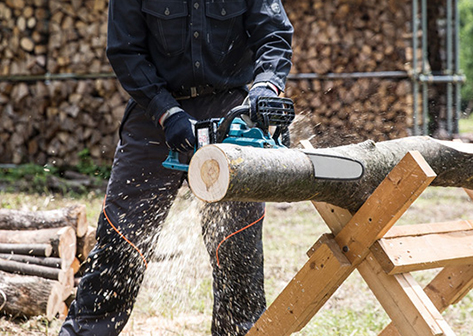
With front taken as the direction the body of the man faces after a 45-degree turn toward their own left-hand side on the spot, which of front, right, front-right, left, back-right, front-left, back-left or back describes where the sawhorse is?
front

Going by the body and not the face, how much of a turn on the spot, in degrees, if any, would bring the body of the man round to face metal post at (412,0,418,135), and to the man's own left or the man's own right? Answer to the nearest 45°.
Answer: approximately 135° to the man's own left

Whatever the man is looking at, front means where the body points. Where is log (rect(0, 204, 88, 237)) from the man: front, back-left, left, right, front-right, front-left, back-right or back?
back-right

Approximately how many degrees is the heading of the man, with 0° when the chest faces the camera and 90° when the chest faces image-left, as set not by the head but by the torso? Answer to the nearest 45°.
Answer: approximately 0°

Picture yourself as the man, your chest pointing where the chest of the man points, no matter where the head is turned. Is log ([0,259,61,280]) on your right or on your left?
on your right

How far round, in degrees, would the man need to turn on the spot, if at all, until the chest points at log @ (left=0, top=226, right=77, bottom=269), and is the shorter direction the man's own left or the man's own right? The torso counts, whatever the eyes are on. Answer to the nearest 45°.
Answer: approximately 135° to the man's own right

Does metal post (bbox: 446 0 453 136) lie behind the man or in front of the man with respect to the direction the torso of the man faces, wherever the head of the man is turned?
behind

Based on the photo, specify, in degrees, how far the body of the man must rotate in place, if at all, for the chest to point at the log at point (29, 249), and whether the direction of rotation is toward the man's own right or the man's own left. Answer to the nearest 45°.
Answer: approximately 135° to the man's own right

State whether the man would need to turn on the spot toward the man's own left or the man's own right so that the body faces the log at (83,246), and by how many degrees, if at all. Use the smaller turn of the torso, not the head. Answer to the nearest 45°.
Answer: approximately 135° to the man's own right
